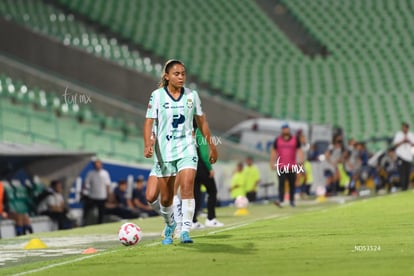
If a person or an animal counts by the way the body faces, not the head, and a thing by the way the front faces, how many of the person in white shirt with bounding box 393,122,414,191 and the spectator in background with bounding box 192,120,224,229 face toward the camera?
1

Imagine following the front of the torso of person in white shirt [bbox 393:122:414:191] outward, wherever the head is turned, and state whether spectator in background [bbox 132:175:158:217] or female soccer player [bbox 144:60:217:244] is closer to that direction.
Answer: the female soccer player

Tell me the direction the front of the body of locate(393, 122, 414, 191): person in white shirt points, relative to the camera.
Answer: toward the camera

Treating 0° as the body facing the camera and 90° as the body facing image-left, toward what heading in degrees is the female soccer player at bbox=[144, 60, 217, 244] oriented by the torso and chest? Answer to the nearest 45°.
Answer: approximately 0°

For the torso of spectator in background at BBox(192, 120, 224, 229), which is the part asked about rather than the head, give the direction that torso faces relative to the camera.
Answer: to the viewer's right

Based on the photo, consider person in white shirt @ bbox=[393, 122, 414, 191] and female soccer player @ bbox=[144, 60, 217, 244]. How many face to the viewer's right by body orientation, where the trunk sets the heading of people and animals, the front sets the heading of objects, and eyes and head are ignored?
0

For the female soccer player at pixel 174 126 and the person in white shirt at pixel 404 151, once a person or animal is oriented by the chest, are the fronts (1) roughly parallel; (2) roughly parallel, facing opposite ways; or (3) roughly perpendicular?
roughly parallel

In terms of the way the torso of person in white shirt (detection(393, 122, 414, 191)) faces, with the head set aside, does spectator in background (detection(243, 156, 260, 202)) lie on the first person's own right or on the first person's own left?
on the first person's own right

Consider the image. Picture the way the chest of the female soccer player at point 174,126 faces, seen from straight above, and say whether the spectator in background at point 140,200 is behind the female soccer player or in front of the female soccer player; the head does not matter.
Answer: behind

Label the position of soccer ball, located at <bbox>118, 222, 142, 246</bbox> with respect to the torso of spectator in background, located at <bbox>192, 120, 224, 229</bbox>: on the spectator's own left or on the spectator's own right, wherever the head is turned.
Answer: on the spectator's own right
